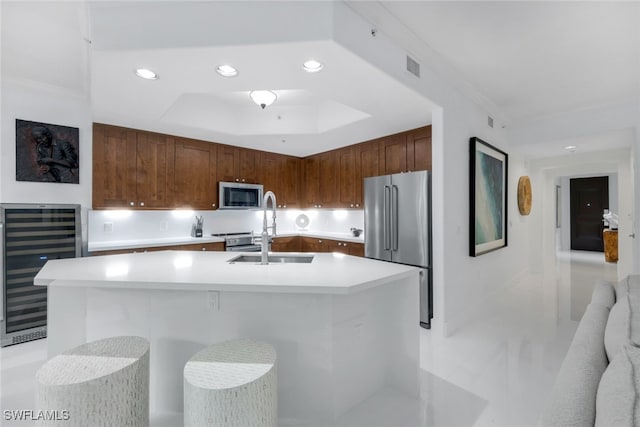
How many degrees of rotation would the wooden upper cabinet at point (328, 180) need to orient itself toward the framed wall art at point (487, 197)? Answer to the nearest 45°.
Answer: approximately 90° to its left

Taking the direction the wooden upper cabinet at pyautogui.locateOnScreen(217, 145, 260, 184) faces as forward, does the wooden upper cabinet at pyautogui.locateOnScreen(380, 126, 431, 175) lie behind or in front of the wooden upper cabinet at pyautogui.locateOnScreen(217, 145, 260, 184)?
in front

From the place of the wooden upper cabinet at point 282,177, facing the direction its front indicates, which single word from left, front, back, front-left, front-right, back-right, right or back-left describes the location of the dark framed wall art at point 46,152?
right

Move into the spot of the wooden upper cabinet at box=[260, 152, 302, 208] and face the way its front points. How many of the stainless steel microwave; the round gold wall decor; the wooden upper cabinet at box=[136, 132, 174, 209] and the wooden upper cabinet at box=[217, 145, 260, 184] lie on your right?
3

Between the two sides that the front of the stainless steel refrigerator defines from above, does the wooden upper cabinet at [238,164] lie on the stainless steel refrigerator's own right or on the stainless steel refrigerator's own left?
on the stainless steel refrigerator's own right
